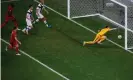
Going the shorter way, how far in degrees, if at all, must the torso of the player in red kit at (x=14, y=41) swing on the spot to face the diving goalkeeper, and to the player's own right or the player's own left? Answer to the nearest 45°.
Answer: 0° — they already face them

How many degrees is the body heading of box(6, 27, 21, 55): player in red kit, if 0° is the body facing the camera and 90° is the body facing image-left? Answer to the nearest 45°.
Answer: approximately 270°
